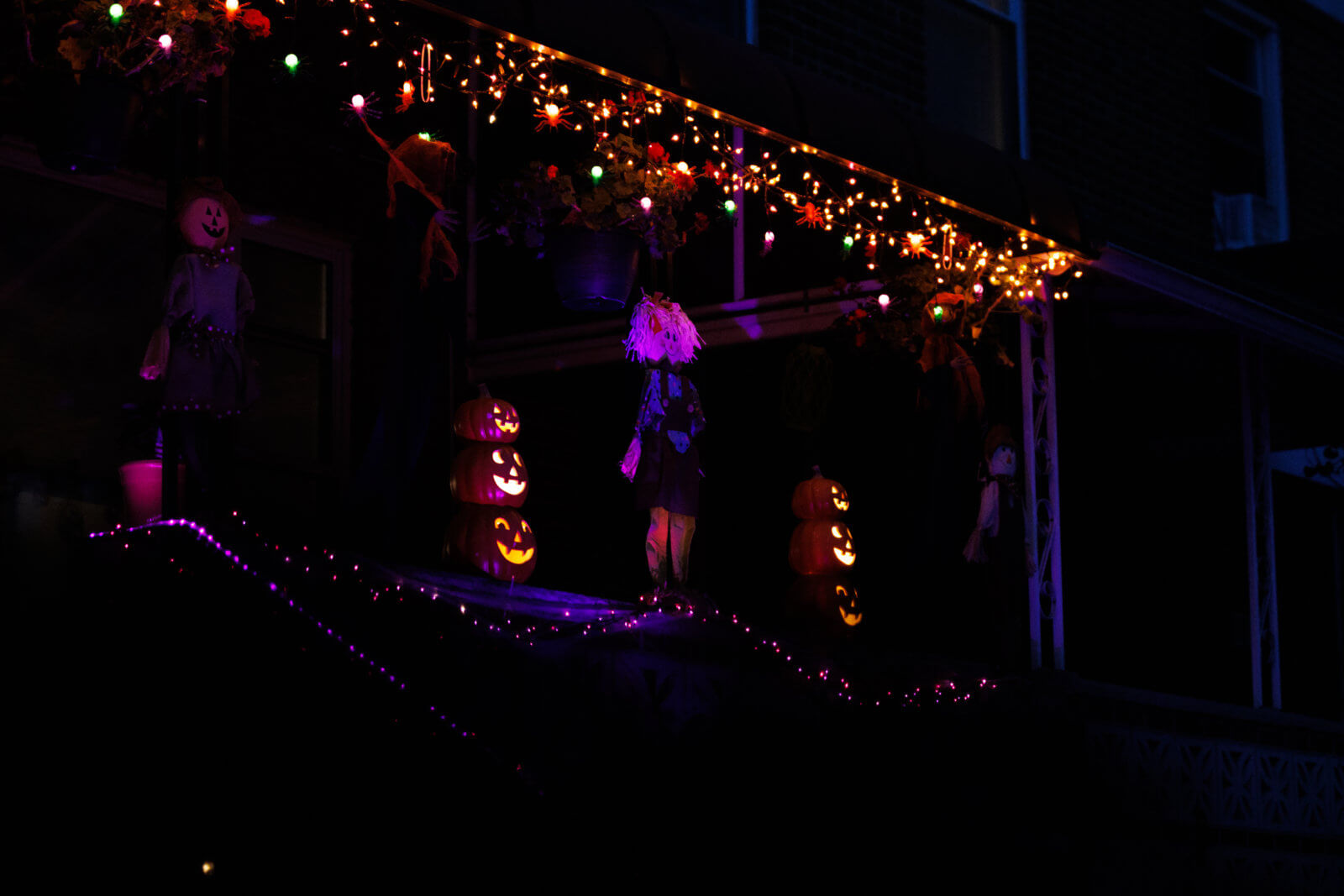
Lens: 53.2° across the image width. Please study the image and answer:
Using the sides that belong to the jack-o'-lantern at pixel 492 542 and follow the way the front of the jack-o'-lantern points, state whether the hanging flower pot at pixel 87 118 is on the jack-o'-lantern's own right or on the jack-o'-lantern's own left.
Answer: on the jack-o'-lantern's own right

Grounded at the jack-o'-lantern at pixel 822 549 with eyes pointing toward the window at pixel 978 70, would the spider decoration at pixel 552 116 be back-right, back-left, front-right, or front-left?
back-left

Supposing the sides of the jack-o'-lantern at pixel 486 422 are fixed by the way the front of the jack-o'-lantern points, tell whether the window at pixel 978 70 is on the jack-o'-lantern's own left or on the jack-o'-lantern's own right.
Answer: on the jack-o'-lantern's own left

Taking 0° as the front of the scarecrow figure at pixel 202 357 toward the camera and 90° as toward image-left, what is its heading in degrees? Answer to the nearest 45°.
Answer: approximately 315°

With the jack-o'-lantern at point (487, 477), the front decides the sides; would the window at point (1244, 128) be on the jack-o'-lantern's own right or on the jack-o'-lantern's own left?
on the jack-o'-lantern's own left

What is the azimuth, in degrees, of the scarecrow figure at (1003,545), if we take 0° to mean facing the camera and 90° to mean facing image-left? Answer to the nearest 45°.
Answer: approximately 315°
